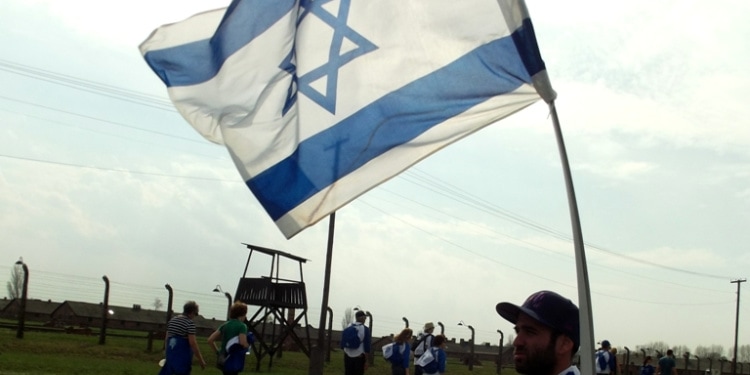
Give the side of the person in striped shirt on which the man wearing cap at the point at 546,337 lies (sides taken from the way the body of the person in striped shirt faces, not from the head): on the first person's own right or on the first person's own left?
on the first person's own right

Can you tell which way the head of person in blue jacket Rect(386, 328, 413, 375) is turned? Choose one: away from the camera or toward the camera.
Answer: away from the camera

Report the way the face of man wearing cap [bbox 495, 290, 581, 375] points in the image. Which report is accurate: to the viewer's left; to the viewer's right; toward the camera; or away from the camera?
to the viewer's left

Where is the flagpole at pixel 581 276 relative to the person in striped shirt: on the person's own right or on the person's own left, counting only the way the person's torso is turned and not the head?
on the person's own right

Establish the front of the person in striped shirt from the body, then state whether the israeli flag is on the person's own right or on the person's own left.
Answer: on the person's own right

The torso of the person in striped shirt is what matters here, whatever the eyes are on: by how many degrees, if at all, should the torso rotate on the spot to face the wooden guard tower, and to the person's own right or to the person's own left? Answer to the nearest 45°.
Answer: approximately 45° to the person's own left

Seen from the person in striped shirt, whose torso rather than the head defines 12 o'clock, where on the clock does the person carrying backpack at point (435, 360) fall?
The person carrying backpack is roughly at 12 o'clock from the person in striped shirt.

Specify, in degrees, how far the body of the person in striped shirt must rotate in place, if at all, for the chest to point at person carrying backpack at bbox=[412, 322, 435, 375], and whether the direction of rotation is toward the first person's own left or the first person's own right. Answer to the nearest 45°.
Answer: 0° — they already face them

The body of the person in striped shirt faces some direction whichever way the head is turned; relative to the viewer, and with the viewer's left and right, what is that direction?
facing away from the viewer and to the right of the viewer

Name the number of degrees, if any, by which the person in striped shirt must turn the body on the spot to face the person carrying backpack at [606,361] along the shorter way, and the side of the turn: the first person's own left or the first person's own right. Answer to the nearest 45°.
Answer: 0° — they already face them
